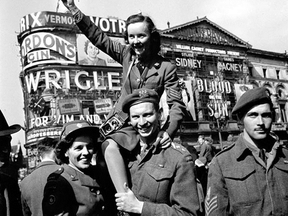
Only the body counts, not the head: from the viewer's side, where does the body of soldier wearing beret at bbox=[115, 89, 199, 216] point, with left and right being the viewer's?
facing the viewer and to the left of the viewer

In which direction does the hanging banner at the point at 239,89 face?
toward the camera

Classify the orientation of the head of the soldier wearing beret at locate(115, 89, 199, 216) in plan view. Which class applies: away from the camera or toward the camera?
toward the camera

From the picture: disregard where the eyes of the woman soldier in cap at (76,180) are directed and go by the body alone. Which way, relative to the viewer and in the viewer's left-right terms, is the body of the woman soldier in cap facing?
facing the viewer and to the right of the viewer

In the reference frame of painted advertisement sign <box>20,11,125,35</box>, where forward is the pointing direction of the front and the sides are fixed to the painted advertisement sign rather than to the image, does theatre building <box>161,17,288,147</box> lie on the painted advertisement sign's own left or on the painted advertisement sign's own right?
on the painted advertisement sign's own left

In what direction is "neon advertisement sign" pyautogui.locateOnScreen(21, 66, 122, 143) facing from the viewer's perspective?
toward the camera

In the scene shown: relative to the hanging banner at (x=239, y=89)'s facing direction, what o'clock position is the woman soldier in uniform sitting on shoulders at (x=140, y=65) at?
The woman soldier in uniform sitting on shoulders is roughly at 12 o'clock from the hanging banner.

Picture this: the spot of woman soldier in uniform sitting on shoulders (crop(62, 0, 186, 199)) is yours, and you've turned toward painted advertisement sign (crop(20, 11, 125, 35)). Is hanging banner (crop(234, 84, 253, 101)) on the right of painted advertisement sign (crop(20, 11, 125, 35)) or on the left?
right

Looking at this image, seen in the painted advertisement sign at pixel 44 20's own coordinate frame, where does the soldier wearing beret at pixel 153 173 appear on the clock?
The soldier wearing beret is roughly at 12 o'clock from the painted advertisement sign.

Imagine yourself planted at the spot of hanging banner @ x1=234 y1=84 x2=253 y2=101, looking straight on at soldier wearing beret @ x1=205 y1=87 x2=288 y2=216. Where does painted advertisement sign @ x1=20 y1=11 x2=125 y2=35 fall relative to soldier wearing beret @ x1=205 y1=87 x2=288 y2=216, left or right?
right

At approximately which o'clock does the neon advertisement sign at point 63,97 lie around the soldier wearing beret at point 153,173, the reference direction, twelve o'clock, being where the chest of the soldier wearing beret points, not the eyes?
The neon advertisement sign is roughly at 4 o'clock from the soldier wearing beret.

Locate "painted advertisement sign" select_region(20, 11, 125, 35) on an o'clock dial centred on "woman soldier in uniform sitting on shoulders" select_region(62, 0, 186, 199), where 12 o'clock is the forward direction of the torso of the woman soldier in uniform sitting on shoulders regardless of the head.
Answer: The painted advertisement sign is roughly at 4 o'clock from the woman soldier in uniform sitting on shoulders.

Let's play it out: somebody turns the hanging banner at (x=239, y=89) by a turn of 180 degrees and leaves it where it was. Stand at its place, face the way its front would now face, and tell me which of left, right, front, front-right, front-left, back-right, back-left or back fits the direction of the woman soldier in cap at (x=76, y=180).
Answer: back

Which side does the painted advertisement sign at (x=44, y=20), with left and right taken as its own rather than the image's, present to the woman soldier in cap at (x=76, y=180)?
front
